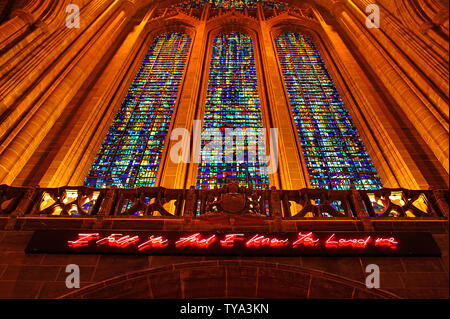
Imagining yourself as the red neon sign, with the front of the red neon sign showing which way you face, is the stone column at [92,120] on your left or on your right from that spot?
on your right

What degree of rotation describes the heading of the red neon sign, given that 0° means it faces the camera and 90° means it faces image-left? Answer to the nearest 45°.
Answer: approximately 0°

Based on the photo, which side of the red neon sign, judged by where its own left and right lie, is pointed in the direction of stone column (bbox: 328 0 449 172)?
left

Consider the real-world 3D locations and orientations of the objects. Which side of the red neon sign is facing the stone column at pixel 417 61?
left

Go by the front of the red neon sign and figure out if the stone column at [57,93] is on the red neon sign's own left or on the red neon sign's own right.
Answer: on the red neon sign's own right
